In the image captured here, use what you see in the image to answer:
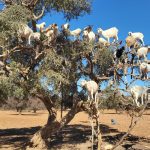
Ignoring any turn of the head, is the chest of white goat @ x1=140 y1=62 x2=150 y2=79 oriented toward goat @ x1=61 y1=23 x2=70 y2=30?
no

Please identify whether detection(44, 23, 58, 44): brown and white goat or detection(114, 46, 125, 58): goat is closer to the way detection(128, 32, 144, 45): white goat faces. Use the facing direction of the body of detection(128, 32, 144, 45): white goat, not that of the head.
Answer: the brown and white goat

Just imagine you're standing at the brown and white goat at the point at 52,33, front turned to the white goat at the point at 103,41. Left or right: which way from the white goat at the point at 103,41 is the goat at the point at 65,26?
left

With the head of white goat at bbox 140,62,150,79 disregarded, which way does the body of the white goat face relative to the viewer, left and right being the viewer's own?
facing the viewer and to the left of the viewer
